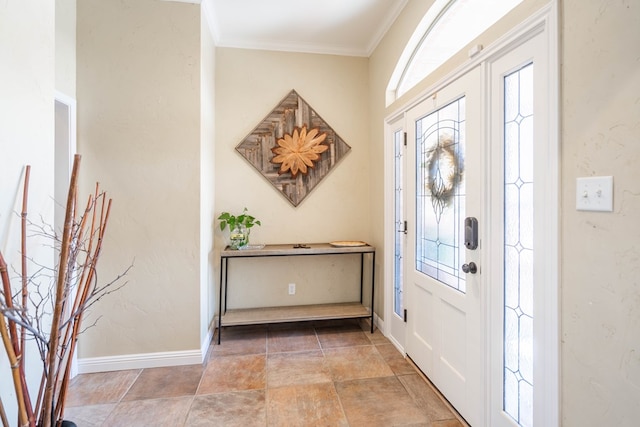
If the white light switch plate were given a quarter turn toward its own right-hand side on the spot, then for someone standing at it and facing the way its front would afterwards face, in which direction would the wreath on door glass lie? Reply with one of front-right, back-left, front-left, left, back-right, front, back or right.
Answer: front

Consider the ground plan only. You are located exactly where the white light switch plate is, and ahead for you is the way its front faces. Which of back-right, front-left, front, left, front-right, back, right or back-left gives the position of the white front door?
right

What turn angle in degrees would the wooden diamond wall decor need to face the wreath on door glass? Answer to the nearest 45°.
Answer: approximately 45° to its left

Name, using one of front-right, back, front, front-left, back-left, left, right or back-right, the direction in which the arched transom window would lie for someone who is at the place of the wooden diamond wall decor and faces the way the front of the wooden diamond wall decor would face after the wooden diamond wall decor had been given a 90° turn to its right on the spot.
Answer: back-left

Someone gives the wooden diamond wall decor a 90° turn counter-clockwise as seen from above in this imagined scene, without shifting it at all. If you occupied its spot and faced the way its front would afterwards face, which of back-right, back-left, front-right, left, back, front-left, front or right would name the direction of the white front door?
front-right

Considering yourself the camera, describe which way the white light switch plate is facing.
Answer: facing the viewer and to the left of the viewer

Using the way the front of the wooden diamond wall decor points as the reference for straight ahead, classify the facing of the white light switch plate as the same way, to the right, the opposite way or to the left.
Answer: to the right

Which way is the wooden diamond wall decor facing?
toward the camera

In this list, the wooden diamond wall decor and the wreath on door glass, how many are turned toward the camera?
1
